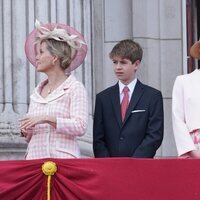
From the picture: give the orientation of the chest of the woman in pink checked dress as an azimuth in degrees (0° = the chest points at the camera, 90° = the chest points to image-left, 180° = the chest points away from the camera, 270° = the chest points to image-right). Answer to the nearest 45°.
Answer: approximately 45°

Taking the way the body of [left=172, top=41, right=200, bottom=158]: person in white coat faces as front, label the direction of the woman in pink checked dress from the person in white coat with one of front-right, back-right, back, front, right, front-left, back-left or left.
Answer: right

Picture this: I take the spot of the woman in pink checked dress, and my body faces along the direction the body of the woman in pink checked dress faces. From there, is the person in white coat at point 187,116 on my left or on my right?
on my left

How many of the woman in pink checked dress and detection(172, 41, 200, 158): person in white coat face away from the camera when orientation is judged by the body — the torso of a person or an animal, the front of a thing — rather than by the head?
0

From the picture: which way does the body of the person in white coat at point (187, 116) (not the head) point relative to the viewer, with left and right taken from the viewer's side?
facing the viewer
